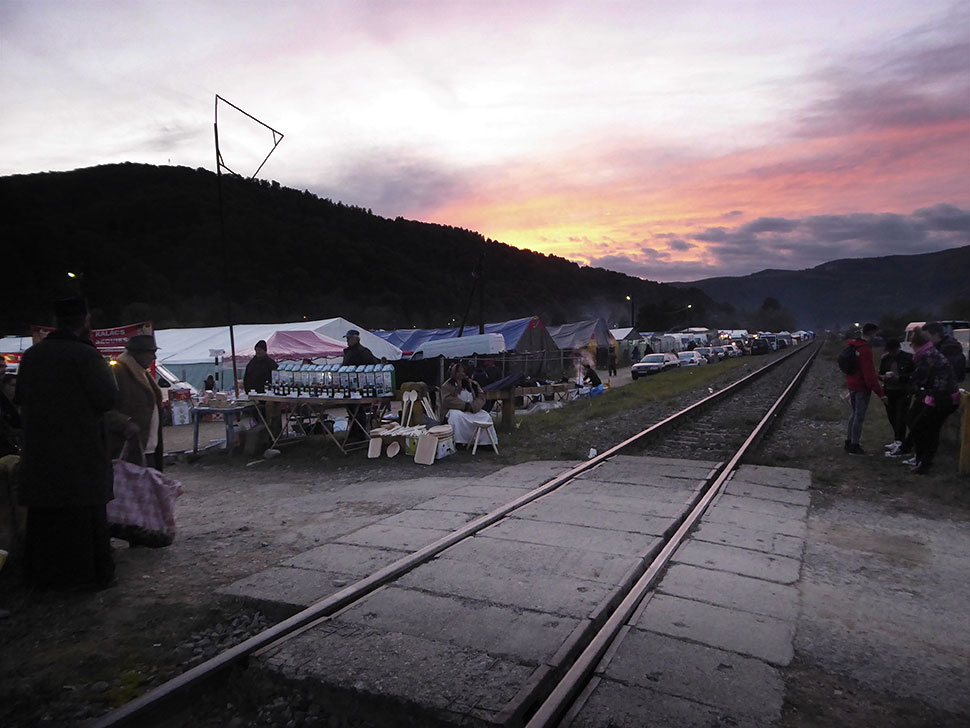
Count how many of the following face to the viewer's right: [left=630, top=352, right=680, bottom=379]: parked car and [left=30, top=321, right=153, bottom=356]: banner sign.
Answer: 0

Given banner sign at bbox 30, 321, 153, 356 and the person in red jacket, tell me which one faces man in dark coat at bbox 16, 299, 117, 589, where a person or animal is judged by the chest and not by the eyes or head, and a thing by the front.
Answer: the banner sign

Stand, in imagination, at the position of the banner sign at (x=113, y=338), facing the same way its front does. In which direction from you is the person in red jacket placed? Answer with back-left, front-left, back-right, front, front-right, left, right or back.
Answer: front-left

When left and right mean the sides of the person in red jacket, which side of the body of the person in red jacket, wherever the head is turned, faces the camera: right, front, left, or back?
right

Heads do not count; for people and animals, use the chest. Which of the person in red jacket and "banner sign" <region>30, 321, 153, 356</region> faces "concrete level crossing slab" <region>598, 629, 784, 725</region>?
the banner sign

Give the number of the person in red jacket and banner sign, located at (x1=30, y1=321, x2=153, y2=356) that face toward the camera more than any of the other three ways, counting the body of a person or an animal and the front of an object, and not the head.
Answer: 1

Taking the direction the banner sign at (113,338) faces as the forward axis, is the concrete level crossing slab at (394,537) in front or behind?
in front

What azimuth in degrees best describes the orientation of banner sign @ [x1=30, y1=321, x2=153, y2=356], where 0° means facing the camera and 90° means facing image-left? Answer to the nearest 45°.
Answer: approximately 0°

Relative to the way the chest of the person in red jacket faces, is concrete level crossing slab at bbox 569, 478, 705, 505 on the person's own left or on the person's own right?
on the person's own right

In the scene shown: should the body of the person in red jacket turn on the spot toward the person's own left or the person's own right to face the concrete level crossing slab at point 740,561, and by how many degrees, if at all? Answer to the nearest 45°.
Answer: approximately 90° to the person's own right

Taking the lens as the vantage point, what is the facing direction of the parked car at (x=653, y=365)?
facing the viewer and to the left of the viewer

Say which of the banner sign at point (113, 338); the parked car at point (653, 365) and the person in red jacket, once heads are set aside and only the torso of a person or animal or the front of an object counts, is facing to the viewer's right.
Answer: the person in red jacket

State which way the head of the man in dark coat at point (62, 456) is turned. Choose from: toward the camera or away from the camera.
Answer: away from the camera

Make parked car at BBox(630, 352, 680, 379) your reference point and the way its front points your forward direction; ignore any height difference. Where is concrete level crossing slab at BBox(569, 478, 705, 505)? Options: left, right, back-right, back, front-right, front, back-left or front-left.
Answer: front-left
